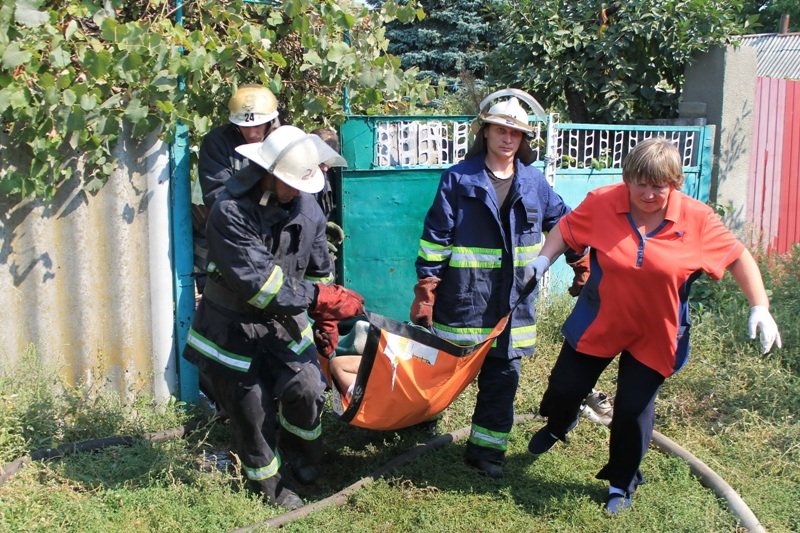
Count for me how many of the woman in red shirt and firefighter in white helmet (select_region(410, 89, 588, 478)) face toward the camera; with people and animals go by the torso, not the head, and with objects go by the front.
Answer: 2

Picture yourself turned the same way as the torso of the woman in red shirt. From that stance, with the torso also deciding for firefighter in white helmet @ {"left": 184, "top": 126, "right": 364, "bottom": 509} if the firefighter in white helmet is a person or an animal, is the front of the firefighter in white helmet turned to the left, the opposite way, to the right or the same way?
to the left

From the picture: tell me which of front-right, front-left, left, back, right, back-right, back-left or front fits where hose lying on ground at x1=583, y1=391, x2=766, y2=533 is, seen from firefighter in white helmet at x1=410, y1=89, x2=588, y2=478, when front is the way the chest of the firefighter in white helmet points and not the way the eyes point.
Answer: left

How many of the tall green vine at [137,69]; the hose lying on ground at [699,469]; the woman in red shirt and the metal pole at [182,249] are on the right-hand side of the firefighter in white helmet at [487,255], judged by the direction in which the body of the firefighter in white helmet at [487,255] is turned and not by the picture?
2

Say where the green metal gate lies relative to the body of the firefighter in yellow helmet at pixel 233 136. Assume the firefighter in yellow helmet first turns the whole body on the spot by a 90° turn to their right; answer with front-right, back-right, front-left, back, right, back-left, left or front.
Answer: back

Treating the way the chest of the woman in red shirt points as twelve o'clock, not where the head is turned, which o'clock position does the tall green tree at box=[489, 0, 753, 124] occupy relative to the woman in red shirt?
The tall green tree is roughly at 6 o'clock from the woman in red shirt.

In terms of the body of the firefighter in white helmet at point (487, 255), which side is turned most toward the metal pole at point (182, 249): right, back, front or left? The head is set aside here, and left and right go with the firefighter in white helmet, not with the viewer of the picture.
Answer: right

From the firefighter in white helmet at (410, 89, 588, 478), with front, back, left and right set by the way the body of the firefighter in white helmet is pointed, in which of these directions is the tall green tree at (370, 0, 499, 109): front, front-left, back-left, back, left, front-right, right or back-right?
back

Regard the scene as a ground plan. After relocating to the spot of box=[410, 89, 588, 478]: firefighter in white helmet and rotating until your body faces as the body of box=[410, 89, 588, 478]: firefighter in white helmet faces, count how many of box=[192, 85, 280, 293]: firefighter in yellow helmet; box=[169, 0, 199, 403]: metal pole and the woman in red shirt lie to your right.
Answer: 2
